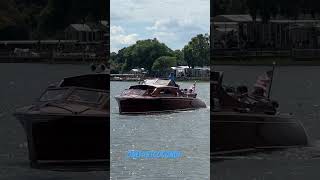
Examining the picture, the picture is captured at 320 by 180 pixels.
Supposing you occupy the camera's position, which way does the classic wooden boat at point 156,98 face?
facing the viewer and to the left of the viewer
